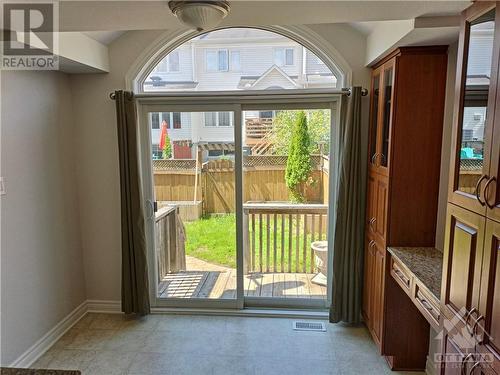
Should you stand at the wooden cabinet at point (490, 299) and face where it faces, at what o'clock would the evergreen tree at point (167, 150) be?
The evergreen tree is roughly at 2 o'clock from the wooden cabinet.

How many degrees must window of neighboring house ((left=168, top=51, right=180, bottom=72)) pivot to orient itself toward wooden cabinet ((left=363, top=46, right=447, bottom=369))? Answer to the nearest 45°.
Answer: approximately 45° to its left

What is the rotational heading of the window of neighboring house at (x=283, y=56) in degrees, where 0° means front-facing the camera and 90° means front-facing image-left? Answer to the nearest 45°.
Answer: approximately 0°

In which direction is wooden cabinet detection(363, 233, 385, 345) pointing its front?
to the viewer's left

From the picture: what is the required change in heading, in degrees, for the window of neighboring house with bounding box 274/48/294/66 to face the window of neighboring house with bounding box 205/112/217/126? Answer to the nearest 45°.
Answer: approximately 90° to its right

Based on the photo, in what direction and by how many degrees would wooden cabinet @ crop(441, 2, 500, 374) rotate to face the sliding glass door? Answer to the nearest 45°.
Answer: approximately 90° to its right

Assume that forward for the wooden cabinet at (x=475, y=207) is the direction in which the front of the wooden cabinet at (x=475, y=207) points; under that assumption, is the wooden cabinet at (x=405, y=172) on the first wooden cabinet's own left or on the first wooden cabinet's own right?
on the first wooden cabinet's own right

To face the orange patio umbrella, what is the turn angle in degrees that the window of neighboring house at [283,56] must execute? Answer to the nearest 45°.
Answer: approximately 90° to its right

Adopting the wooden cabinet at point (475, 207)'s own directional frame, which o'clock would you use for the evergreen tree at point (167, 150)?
The evergreen tree is roughly at 2 o'clock from the wooden cabinet.

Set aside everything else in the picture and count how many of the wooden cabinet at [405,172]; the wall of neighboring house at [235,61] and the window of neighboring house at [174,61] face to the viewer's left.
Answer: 1

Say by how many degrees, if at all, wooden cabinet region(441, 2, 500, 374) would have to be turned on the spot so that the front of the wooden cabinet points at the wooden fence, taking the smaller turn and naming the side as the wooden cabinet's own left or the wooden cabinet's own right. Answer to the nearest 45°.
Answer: approximately 90° to the wooden cabinet's own right

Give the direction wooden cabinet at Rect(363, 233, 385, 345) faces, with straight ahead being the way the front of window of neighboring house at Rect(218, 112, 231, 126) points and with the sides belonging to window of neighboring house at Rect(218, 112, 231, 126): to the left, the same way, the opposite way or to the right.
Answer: to the right

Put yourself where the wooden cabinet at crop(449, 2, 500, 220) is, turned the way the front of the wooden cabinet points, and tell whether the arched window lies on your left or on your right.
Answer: on your right
